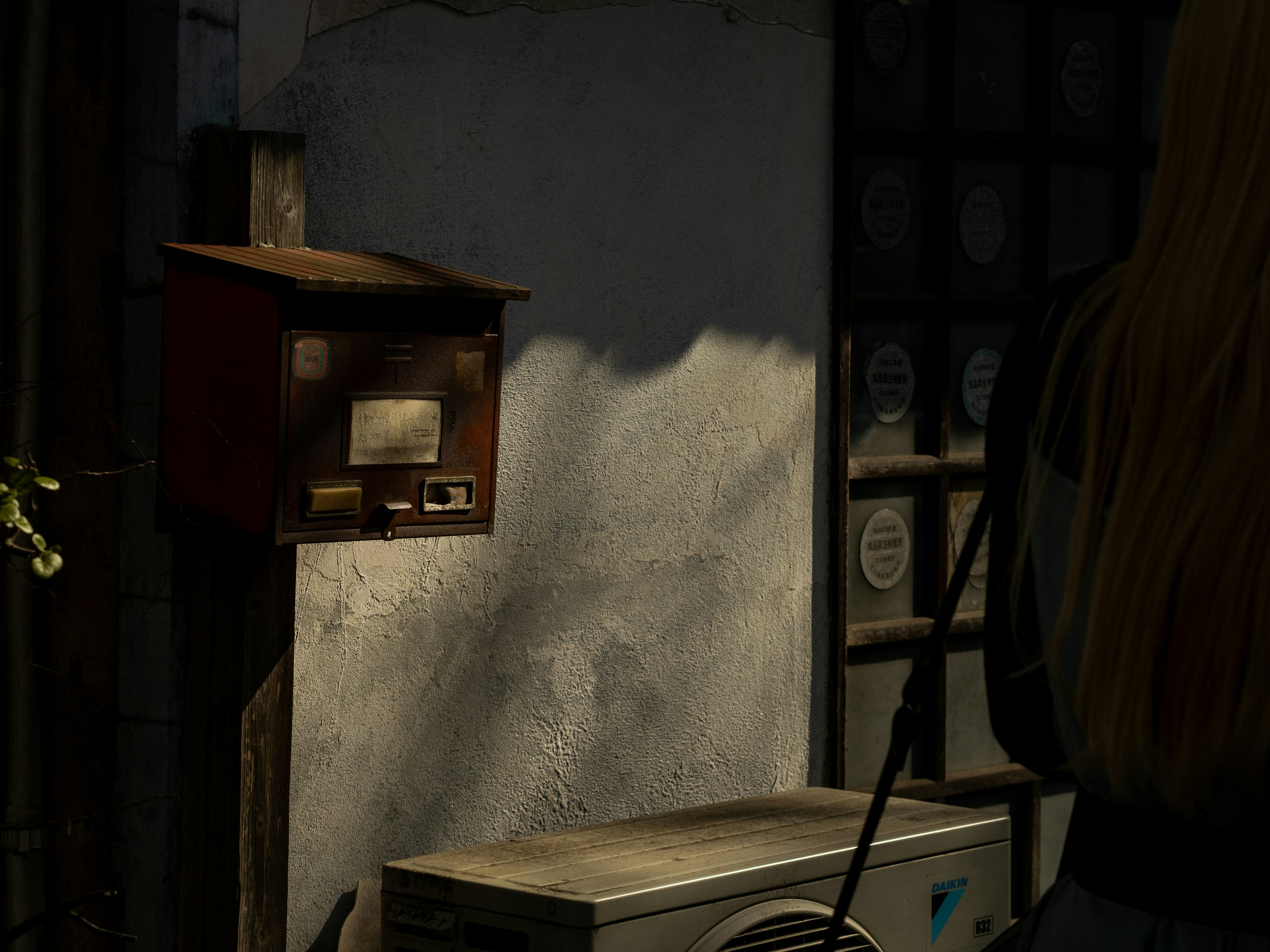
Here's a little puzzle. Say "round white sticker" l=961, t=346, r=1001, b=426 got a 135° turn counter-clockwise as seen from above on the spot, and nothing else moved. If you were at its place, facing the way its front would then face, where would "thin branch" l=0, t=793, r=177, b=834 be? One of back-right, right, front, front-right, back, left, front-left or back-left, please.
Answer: back-left

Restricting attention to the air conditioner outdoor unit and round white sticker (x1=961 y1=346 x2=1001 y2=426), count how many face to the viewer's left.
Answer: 0

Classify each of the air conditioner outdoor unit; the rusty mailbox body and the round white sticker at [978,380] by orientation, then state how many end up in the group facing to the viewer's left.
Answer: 0

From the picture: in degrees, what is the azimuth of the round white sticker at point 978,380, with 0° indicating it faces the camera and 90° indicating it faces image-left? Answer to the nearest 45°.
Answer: approximately 315°

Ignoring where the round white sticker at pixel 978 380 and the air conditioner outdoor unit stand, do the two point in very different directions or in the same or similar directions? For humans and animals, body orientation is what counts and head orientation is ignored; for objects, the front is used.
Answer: same or similar directions

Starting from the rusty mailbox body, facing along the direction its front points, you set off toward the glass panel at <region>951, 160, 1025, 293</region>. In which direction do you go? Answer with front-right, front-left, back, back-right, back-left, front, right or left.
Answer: left

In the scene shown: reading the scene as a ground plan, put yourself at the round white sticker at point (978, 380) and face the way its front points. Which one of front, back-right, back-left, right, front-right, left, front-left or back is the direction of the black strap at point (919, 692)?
front-right

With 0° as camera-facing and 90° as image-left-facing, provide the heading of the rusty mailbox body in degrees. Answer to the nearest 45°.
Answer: approximately 315°

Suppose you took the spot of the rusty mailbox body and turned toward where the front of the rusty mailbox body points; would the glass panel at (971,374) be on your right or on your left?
on your left

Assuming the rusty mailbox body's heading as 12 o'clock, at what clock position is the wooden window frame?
The wooden window frame is roughly at 9 o'clock from the rusty mailbox body.

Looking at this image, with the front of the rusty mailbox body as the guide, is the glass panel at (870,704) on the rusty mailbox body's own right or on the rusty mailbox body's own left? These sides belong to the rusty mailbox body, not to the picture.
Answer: on the rusty mailbox body's own left

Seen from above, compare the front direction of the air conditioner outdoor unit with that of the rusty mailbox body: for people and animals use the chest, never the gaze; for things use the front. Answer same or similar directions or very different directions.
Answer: same or similar directions

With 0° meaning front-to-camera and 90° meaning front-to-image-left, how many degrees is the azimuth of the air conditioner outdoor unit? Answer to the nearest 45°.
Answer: approximately 315°
